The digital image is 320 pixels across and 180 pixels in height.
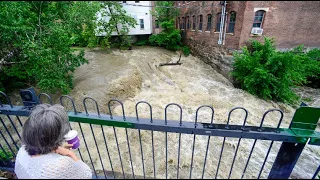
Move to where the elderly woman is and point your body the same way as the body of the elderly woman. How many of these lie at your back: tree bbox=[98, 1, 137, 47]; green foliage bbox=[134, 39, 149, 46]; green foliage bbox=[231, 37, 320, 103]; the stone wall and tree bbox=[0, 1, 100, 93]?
0

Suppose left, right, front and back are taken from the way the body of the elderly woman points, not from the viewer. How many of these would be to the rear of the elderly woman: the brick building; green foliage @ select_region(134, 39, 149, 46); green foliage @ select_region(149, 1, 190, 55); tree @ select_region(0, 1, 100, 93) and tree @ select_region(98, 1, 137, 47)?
0

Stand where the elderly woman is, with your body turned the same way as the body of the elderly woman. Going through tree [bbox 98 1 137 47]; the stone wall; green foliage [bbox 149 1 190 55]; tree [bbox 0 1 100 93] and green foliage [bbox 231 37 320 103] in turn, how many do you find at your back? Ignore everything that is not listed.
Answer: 0

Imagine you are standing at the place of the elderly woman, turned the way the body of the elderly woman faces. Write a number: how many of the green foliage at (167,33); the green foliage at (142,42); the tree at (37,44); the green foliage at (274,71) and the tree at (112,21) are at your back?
0

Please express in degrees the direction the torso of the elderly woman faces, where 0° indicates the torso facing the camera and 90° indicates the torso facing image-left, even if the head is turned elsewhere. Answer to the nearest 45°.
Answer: approximately 225°

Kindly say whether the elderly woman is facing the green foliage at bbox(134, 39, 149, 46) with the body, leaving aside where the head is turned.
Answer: yes

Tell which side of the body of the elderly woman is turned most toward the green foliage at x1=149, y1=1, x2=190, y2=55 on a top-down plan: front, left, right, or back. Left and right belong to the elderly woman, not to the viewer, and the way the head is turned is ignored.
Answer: front

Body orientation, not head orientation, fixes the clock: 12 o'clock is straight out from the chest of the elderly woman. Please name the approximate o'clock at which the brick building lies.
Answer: The brick building is roughly at 1 o'clock from the elderly woman.

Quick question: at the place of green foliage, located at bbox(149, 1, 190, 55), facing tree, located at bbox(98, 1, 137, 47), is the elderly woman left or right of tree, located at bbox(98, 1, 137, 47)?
left

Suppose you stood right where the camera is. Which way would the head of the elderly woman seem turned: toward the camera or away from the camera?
away from the camera
